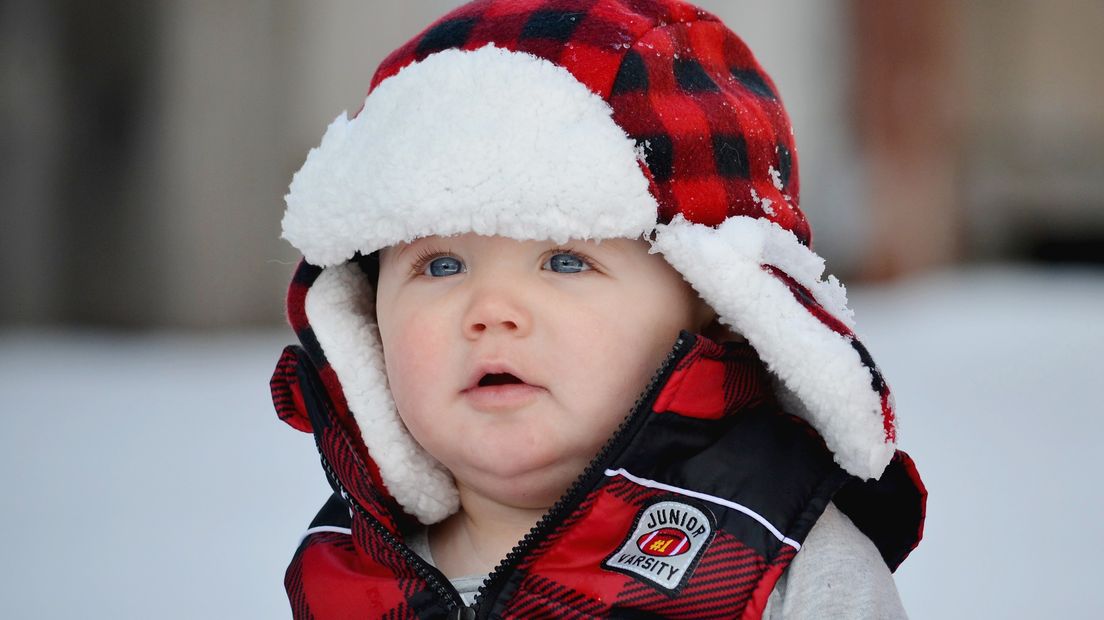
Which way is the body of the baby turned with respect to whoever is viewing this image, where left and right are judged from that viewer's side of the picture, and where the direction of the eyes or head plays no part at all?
facing the viewer and to the left of the viewer

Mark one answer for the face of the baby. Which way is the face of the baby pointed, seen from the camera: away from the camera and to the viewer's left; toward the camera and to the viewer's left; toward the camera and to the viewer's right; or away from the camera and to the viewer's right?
toward the camera and to the viewer's left
